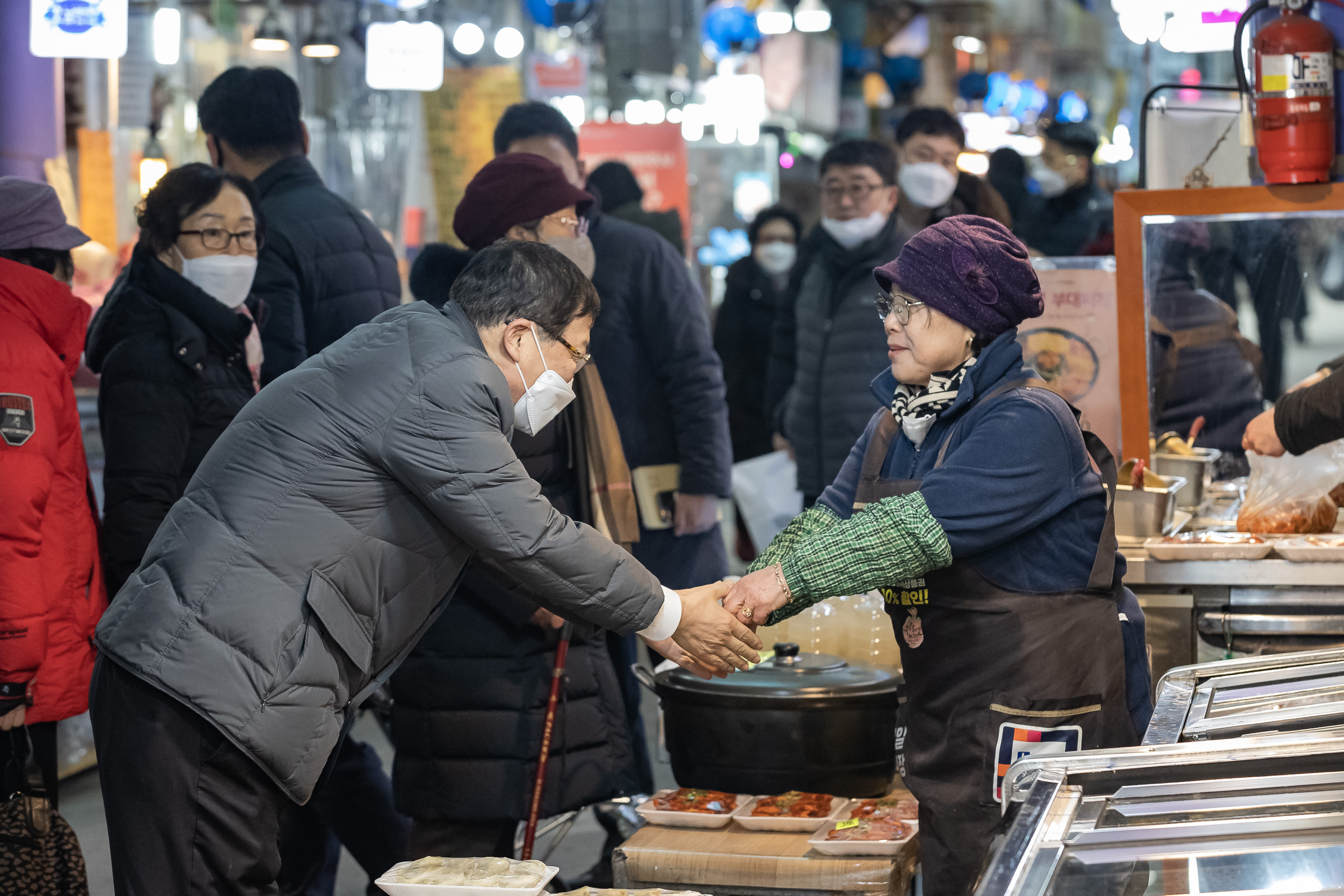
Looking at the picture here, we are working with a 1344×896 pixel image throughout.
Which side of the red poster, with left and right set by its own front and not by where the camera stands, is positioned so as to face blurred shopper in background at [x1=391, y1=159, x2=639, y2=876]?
front

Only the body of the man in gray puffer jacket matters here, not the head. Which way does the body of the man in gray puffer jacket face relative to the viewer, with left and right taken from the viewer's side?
facing to the right of the viewer

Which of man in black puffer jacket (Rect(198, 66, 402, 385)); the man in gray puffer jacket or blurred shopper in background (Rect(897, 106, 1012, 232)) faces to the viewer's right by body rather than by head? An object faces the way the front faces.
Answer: the man in gray puffer jacket

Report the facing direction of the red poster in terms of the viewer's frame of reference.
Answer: facing the viewer

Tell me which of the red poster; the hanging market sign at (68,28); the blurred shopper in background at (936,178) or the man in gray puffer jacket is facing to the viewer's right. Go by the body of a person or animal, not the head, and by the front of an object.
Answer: the man in gray puffer jacket

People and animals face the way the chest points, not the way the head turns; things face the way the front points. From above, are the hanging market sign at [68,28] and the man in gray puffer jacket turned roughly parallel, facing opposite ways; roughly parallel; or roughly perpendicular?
roughly perpendicular

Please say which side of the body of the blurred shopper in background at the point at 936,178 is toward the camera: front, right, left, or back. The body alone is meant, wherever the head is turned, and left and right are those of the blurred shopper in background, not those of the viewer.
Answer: front

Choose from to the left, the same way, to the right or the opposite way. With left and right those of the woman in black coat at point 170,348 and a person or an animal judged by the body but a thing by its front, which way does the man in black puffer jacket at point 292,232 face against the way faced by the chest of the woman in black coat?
the opposite way

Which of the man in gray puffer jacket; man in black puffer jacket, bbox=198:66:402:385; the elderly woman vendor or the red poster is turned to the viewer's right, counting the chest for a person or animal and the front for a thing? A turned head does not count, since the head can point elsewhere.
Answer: the man in gray puffer jacket

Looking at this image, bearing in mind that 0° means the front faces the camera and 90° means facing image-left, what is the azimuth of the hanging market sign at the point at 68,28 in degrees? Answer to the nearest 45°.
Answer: approximately 0°

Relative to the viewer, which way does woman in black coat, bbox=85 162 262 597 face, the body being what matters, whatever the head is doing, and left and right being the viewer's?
facing the viewer and to the right of the viewer

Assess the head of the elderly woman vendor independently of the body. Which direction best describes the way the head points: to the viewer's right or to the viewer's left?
to the viewer's left

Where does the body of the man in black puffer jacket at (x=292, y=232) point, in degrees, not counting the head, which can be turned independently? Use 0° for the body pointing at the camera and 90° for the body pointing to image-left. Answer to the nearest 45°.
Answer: approximately 135°

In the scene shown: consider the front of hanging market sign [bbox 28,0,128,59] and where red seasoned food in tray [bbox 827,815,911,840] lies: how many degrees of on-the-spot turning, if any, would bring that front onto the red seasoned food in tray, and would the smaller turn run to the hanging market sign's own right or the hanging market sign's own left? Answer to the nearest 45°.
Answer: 0° — it already faces it

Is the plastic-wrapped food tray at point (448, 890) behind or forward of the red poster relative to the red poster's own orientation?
forward
